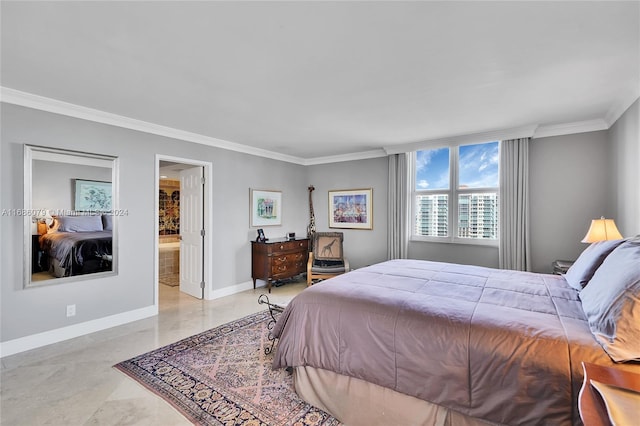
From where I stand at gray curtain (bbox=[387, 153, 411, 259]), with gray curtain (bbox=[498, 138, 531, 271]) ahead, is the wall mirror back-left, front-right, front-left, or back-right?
back-right

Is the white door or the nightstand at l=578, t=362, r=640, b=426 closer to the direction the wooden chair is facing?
the nightstand

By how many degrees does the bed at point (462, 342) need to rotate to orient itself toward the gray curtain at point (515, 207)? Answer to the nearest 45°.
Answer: approximately 90° to its right

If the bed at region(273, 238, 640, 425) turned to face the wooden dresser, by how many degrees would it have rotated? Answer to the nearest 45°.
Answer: approximately 45° to its right

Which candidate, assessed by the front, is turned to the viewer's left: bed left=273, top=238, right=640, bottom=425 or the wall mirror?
the bed

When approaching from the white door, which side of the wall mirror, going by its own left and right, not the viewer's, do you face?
left

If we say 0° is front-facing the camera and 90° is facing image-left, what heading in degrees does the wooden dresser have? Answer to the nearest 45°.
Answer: approximately 315°

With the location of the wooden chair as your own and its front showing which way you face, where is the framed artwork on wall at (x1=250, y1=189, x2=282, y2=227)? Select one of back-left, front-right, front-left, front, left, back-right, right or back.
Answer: right

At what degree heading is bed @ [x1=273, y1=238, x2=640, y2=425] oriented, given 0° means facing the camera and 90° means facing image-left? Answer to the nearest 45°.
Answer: approximately 90°

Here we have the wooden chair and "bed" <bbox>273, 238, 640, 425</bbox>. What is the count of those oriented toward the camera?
1
